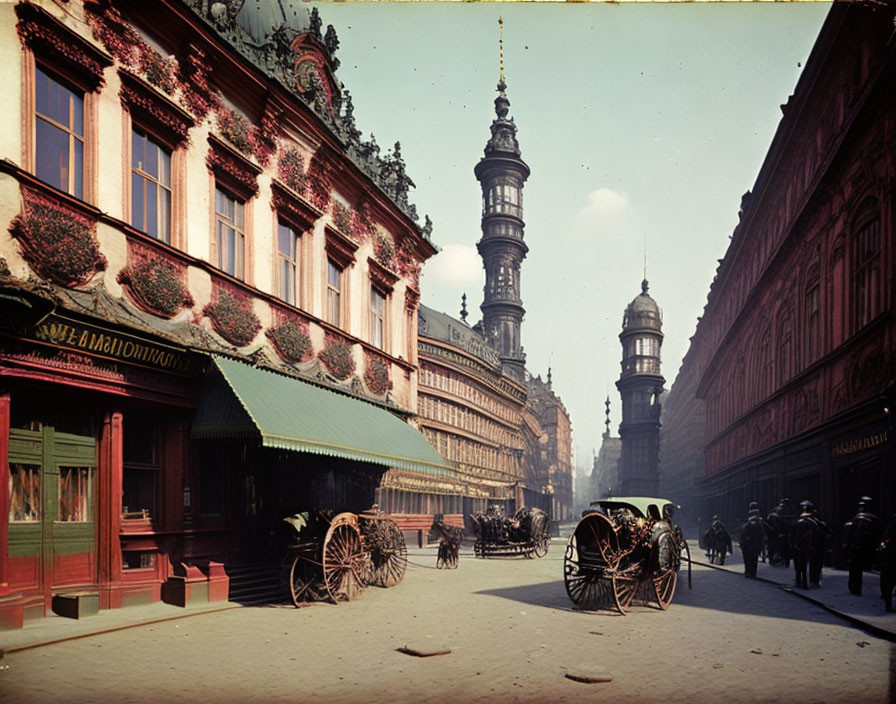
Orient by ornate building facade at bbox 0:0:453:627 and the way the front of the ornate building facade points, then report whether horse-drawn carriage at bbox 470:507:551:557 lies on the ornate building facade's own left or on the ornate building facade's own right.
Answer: on the ornate building facade's own left

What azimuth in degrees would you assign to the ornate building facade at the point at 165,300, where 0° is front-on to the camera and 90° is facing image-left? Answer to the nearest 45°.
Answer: approximately 315°

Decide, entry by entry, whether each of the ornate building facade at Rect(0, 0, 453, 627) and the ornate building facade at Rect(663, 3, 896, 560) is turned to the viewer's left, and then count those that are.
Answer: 1

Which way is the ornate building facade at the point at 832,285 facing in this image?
to the viewer's left

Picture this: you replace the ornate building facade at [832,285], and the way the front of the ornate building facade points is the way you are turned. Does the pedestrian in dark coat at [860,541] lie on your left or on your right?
on your left
